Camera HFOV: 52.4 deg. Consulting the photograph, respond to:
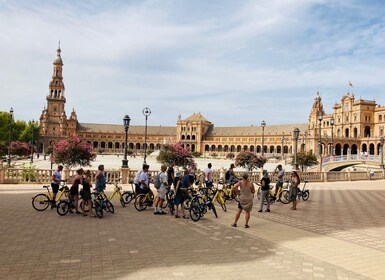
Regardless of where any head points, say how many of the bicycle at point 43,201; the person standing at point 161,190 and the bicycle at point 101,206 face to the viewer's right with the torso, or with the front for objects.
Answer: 2

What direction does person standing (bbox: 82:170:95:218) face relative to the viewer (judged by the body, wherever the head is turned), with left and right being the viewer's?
facing to the right of the viewer

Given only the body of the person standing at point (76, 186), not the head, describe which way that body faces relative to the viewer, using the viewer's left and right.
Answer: facing to the right of the viewer

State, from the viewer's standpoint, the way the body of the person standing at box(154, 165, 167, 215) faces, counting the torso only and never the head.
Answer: to the viewer's right

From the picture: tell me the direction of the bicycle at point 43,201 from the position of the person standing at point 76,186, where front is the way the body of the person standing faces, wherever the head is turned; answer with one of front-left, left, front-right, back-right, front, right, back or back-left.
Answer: back-left

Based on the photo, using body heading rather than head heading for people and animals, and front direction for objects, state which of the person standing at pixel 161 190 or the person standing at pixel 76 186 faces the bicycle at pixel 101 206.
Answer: the person standing at pixel 76 186

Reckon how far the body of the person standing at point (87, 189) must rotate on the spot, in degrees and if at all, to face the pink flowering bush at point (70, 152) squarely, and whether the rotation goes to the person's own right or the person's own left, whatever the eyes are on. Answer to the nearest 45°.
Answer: approximately 90° to the person's own left
